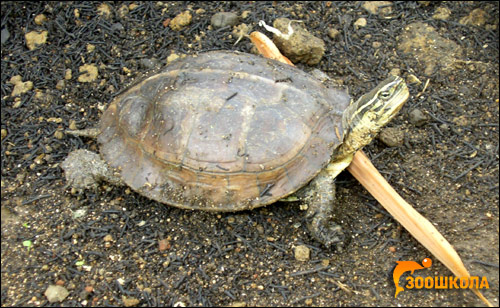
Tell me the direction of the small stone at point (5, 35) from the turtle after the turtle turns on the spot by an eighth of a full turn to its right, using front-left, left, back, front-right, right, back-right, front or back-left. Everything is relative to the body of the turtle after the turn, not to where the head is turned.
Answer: back

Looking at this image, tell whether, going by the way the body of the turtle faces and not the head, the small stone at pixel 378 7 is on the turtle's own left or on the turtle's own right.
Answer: on the turtle's own left

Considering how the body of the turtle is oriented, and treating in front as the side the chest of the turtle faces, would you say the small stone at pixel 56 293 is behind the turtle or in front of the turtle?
behind

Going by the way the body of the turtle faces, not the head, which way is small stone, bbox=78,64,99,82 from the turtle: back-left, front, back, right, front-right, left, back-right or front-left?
back-left

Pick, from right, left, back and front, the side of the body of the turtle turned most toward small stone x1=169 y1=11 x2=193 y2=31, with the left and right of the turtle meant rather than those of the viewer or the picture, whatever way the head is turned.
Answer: left

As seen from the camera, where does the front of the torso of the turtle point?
to the viewer's right

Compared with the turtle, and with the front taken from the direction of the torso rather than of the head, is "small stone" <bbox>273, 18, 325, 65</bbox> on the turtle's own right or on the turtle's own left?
on the turtle's own left

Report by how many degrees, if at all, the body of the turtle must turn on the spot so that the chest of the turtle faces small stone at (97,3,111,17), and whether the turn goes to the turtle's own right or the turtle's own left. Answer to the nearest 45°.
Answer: approximately 135° to the turtle's own left

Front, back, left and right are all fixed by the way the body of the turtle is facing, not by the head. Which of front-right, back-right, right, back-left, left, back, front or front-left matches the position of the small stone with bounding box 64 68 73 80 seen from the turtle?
back-left

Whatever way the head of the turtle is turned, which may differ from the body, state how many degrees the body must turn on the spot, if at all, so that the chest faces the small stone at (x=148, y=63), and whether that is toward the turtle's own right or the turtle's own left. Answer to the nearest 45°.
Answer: approximately 135° to the turtle's own left

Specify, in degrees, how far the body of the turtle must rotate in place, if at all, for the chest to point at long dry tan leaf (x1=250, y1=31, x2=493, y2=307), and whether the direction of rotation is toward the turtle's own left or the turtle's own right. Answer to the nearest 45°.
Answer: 0° — it already faces it

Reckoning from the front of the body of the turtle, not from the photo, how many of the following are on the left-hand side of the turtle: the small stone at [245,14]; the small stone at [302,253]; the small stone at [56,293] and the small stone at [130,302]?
1

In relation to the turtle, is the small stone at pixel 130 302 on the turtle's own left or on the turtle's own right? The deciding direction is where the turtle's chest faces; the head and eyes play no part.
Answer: on the turtle's own right

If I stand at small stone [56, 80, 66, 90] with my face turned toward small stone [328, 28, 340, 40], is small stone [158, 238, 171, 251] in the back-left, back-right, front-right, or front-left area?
front-right

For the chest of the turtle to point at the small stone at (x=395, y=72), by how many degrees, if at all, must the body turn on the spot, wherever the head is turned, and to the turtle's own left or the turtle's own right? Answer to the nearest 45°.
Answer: approximately 45° to the turtle's own left
